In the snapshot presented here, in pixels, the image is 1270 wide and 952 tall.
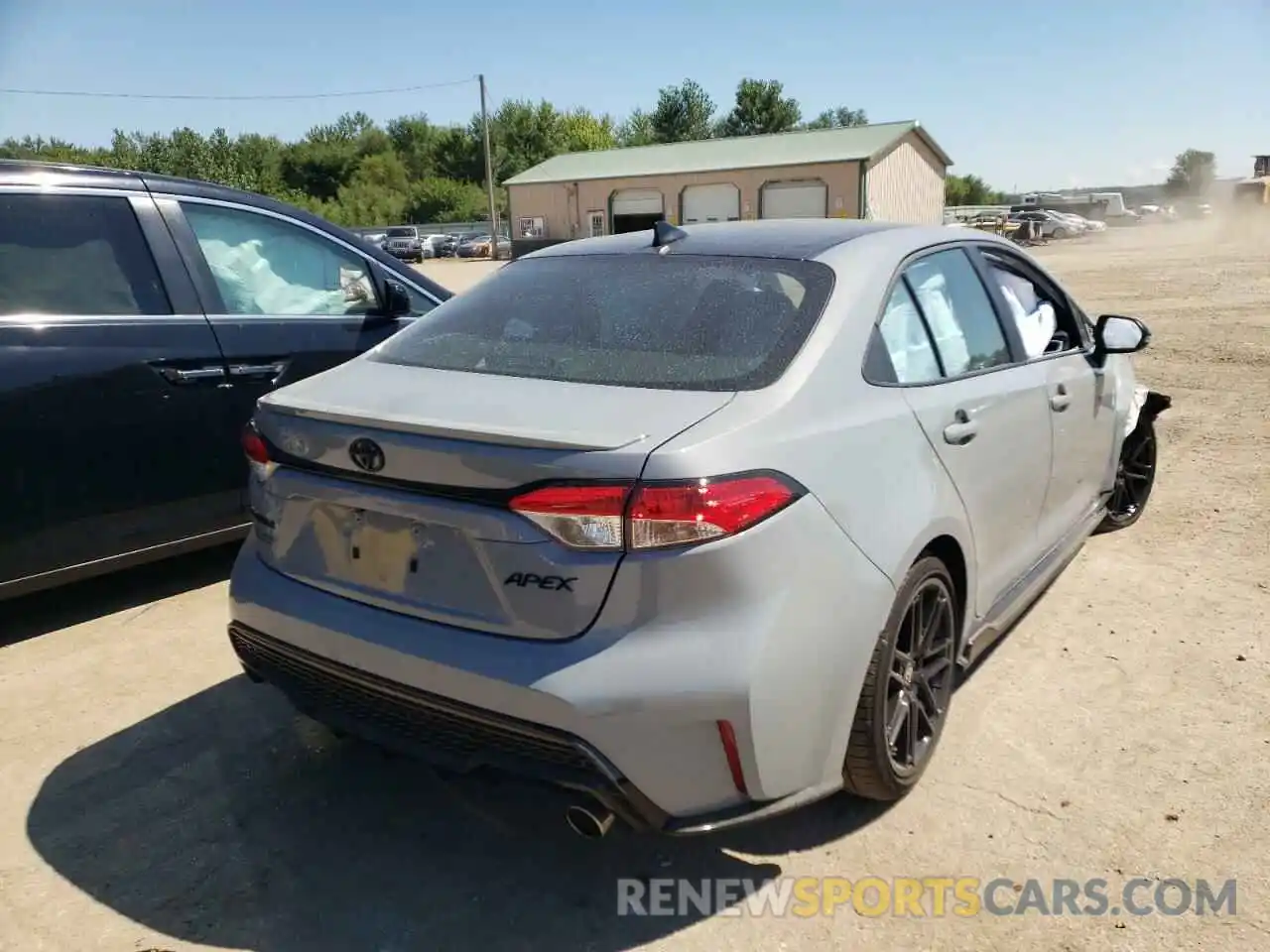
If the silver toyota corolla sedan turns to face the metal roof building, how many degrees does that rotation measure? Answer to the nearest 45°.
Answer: approximately 45° to its left

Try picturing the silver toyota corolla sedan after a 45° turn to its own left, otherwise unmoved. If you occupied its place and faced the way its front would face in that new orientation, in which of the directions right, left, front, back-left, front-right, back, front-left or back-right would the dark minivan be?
front-left

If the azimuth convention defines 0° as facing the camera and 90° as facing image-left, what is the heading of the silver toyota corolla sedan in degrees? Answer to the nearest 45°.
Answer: approximately 225°
